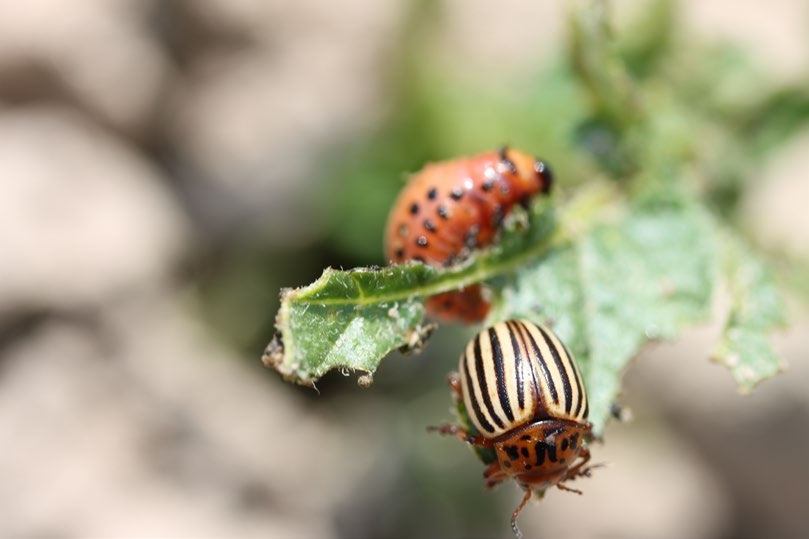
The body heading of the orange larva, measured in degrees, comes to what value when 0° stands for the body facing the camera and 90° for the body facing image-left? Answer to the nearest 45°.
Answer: approximately 270°

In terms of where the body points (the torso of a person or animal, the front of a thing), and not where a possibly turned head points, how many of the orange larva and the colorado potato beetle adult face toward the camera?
1

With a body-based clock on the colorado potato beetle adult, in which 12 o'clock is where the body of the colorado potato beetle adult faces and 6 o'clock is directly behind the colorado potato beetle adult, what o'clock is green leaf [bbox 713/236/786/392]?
The green leaf is roughly at 8 o'clock from the colorado potato beetle adult.

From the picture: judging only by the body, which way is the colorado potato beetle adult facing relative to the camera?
toward the camera

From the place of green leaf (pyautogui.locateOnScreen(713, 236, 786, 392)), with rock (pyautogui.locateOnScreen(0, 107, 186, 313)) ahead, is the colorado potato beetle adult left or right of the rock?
left

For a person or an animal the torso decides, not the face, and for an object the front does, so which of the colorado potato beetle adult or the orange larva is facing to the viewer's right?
the orange larva

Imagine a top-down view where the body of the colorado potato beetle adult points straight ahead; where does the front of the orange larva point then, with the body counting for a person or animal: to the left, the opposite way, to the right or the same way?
to the left

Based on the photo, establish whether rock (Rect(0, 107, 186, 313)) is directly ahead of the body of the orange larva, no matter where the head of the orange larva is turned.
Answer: no
